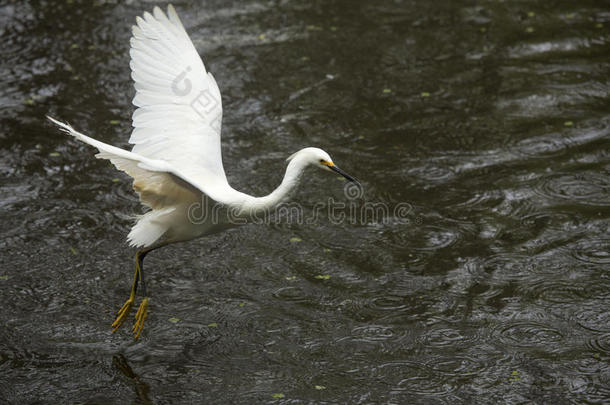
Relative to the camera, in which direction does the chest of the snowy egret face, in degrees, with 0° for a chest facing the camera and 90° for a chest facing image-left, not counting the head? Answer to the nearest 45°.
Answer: approximately 270°
